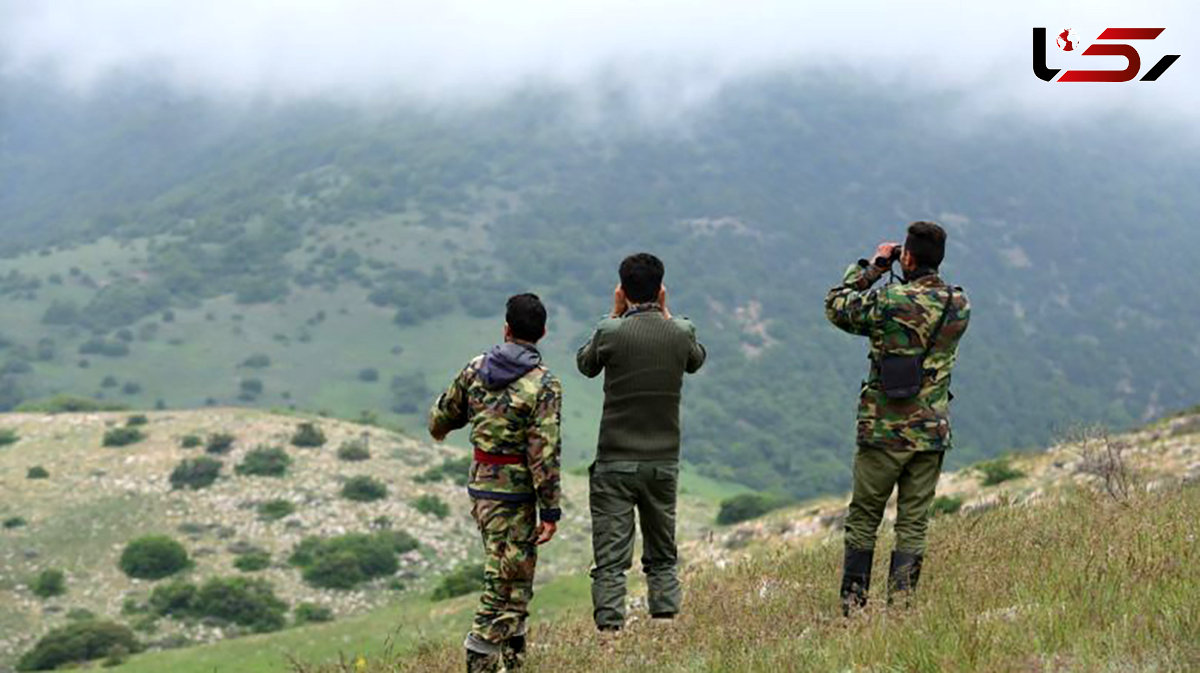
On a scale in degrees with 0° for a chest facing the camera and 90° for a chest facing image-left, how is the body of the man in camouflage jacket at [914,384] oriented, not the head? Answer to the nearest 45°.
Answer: approximately 135°

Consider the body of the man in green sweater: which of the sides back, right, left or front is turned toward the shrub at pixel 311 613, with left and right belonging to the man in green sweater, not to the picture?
front

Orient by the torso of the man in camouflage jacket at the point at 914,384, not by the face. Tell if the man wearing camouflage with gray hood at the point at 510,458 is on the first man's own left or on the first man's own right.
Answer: on the first man's own left

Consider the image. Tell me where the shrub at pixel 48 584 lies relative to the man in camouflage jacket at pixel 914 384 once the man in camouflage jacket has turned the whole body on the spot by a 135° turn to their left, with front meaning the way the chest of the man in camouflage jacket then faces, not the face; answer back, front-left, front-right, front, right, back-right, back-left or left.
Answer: back-right

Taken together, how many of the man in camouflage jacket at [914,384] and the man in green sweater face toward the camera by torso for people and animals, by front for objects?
0

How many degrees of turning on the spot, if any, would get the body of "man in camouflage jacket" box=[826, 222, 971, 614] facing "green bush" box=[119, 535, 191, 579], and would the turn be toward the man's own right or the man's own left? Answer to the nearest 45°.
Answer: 0° — they already face it

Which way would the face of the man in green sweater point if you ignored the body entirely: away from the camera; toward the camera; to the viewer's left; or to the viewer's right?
away from the camera

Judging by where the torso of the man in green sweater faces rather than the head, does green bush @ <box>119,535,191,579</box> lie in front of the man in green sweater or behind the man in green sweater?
in front

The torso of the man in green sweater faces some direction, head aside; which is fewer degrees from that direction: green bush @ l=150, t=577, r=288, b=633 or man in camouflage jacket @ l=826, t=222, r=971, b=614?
the green bush

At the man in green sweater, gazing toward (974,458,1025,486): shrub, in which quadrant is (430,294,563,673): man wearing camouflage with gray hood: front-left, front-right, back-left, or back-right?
back-left

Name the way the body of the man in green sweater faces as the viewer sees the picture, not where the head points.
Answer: away from the camera

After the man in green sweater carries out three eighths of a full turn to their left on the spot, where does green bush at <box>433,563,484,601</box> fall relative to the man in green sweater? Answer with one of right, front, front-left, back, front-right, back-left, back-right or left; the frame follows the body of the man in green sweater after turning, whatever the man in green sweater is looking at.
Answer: back-right

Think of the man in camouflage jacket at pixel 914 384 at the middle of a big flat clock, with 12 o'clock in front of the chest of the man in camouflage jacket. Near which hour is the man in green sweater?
The man in green sweater is roughly at 10 o'clock from the man in camouflage jacket.
